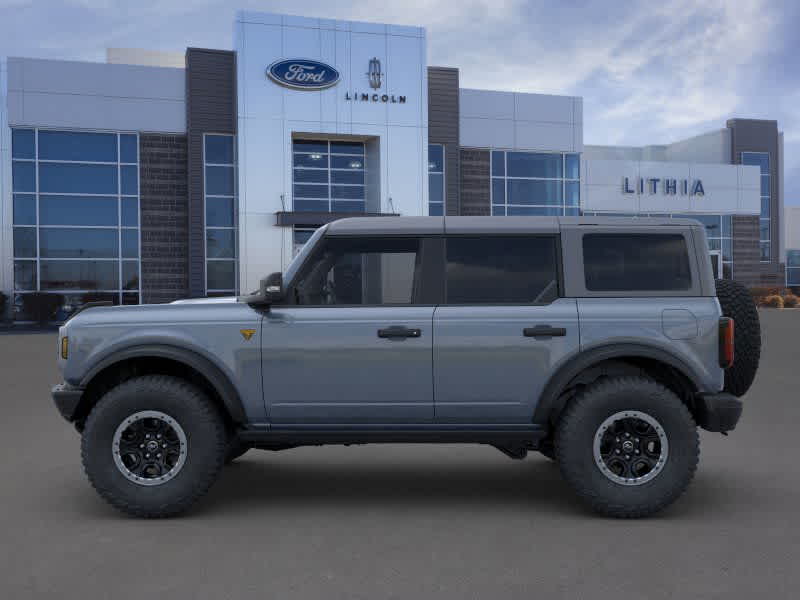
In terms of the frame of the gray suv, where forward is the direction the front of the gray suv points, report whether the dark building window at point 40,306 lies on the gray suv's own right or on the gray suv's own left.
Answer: on the gray suv's own right

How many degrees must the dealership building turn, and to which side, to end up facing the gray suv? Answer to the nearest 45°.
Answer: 0° — it already faces it

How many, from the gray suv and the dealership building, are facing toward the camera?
1

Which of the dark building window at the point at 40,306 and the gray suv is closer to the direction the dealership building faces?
the gray suv

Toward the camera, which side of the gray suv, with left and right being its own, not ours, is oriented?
left

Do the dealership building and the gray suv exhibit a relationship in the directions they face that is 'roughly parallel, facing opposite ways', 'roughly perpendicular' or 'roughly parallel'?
roughly perpendicular
